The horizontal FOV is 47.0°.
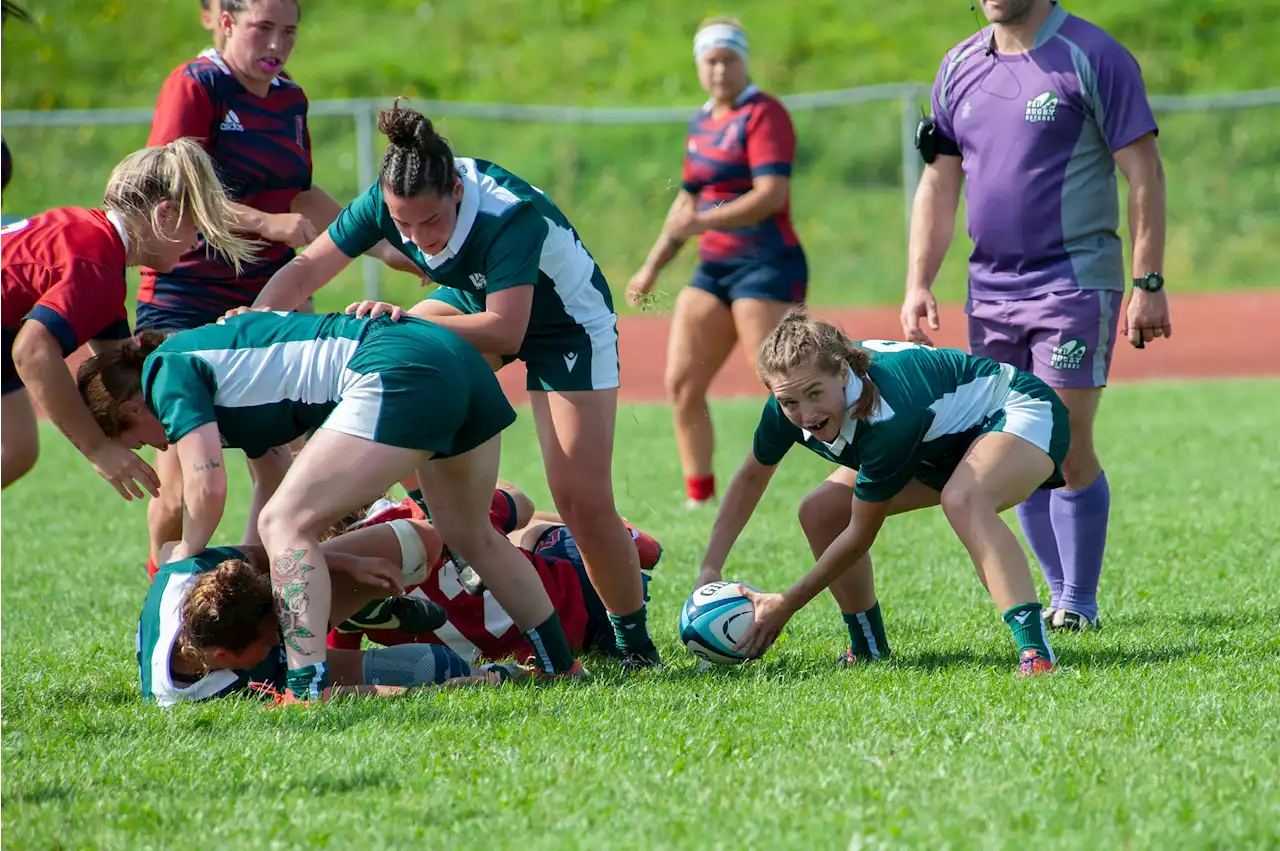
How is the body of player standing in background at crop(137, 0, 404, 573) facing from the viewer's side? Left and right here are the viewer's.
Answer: facing the viewer and to the right of the viewer

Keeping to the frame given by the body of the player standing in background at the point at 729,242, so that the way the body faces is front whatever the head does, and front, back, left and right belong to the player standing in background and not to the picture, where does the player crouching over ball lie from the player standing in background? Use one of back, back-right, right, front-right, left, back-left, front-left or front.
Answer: front-left

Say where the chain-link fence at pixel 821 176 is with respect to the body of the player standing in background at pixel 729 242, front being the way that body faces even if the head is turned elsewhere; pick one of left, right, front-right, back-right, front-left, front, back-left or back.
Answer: back-right

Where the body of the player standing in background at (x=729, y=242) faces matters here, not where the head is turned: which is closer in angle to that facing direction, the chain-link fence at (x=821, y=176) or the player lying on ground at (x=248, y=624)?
the player lying on ground

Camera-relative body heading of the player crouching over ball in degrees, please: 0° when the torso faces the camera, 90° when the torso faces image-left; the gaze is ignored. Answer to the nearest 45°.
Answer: approximately 45°

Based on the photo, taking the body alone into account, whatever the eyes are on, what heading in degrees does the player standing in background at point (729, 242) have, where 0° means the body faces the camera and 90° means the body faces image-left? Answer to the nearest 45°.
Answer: approximately 45°

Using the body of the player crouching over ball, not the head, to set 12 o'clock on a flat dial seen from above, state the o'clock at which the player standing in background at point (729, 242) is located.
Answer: The player standing in background is roughly at 4 o'clock from the player crouching over ball.

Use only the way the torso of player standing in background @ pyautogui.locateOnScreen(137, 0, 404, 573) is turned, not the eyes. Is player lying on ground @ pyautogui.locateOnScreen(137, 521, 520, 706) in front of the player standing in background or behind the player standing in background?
in front

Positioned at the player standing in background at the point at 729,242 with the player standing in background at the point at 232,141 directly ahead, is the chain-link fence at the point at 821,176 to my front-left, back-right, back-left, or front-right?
back-right

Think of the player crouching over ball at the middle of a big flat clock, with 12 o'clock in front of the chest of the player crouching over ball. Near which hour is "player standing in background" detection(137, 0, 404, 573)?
The player standing in background is roughly at 2 o'clock from the player crouching over ball.
